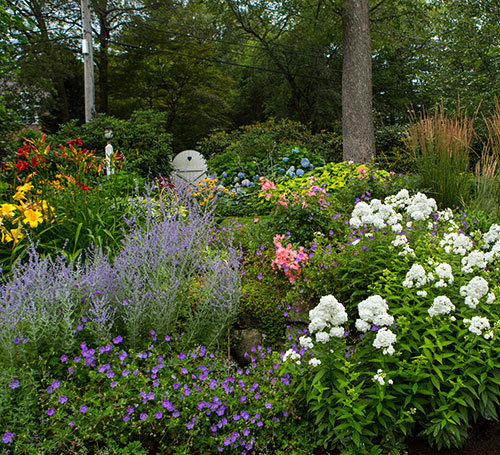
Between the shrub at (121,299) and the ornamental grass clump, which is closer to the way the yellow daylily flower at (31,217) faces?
the shrub

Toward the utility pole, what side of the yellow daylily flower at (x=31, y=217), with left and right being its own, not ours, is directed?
back

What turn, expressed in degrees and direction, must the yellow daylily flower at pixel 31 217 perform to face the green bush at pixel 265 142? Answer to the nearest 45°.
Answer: approximately 135° to its left

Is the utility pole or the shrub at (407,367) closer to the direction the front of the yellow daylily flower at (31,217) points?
the shrub

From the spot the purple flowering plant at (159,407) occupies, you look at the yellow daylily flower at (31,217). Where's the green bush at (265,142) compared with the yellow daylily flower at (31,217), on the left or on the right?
right

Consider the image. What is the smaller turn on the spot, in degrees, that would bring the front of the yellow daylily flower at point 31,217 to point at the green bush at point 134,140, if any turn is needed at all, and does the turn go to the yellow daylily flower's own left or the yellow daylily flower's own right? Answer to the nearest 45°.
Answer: approximately 180°

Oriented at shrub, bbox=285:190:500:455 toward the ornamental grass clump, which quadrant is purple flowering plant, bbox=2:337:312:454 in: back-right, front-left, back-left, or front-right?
back-left

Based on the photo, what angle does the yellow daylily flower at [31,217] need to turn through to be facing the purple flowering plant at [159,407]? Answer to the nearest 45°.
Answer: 0° — it already faces it

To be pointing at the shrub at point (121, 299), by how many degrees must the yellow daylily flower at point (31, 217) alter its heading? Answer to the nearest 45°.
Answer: approximately 45° to its left

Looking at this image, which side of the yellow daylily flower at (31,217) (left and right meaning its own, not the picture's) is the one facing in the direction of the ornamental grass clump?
left
